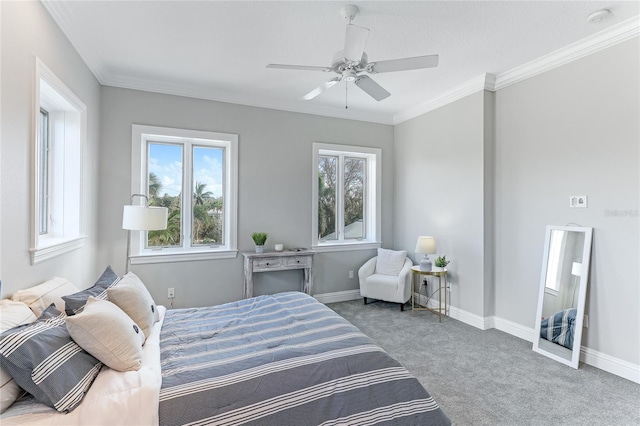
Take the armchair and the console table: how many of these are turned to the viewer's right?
0

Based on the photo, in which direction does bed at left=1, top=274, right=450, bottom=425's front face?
to the viewer's right

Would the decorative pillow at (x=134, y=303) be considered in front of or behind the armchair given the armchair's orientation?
in front

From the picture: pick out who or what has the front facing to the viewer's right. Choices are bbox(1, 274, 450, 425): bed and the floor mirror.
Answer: the bed

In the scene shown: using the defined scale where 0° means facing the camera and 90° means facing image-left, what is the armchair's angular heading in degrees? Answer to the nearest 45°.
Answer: approximately 45°

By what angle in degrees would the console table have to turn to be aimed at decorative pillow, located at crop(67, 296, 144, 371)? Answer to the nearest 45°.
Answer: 0° — it already faces it

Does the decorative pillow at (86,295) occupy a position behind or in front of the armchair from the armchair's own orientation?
in front

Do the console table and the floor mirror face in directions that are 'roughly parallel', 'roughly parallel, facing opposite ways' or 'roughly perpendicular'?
roughly perpendicular

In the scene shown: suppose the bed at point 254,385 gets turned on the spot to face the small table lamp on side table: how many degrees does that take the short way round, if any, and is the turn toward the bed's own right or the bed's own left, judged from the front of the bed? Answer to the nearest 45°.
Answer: approximately 45° to the bed's own left

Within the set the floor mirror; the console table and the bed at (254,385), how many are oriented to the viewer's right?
1

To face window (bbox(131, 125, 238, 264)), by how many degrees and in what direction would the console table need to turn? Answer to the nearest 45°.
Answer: approximately 90° to its right

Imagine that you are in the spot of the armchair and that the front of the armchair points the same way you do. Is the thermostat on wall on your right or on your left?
on your left
